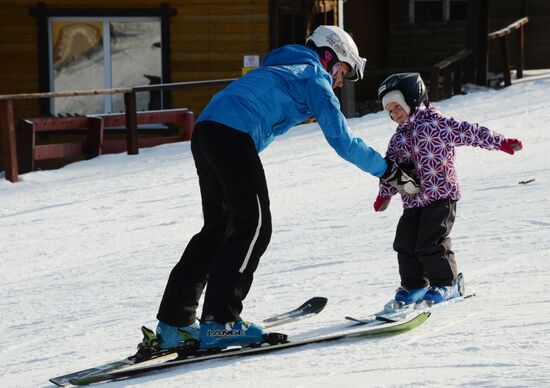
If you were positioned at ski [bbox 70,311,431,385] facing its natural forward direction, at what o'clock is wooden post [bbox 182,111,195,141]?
The wooden post is roughly at 9 o'clock from the ski.

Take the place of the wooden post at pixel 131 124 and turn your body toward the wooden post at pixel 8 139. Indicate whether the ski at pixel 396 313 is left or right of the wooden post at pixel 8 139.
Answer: left

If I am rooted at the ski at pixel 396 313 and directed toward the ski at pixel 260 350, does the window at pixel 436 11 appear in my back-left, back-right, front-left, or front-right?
back-right

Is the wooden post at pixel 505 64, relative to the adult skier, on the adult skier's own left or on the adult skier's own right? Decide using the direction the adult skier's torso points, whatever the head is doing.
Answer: on the adult skier's own left

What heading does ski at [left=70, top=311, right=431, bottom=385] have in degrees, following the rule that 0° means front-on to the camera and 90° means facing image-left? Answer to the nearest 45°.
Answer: approximately 270°

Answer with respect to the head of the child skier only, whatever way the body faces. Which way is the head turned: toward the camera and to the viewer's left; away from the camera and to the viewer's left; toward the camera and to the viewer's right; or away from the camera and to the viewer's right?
toward the camera and to the viewer's left

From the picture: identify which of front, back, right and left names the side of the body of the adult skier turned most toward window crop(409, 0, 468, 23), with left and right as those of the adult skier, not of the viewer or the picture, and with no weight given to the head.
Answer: left

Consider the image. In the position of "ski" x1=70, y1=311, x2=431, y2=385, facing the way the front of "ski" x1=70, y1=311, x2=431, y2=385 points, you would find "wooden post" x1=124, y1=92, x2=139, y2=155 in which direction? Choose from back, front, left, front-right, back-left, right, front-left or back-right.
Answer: left

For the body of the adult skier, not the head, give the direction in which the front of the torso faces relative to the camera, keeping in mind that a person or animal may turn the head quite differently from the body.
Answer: to the viewer's right

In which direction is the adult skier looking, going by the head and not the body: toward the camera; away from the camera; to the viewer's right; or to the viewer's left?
to the viewer's right

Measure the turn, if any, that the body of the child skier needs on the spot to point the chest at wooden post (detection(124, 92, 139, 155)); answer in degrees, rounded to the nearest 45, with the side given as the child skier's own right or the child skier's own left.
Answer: approximately 90° to the child skier's own right

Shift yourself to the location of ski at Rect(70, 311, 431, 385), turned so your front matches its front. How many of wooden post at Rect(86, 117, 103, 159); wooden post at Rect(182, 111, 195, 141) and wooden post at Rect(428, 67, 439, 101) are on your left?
3

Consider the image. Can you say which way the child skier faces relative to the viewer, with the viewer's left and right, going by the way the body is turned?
facing the viewer and to the left of the viewer

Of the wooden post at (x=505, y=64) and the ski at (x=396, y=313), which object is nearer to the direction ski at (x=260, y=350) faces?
the ski

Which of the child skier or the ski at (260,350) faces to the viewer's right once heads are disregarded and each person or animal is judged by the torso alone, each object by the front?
the ski
